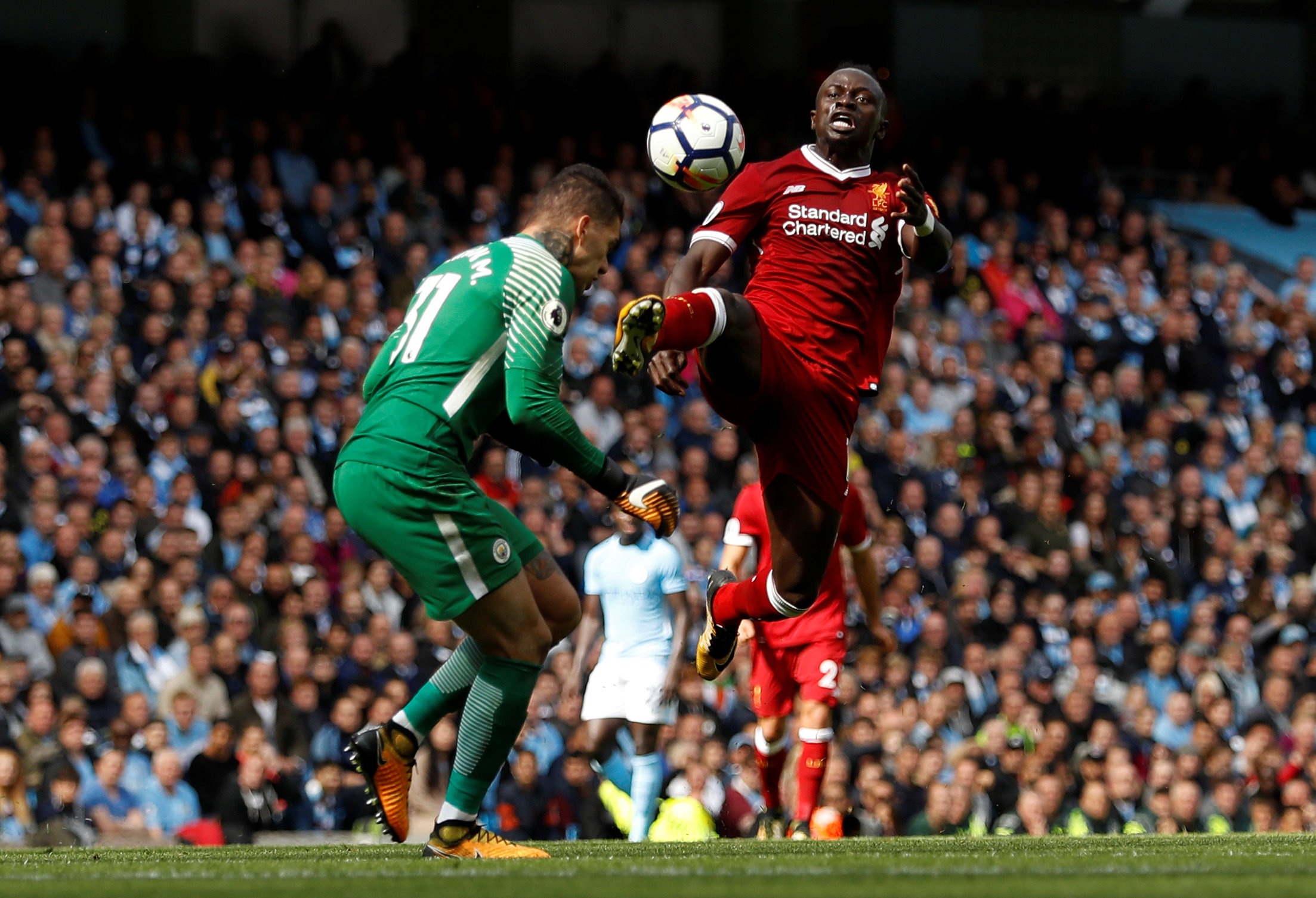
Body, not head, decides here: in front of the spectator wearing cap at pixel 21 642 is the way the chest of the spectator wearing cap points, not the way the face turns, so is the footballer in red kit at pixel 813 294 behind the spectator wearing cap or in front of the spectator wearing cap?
in front

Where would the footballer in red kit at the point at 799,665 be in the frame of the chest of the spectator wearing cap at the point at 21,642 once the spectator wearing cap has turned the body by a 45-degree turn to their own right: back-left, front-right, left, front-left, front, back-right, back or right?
left

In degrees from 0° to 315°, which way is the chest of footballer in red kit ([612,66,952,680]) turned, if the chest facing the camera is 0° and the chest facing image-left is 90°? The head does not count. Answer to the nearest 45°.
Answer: approximately 0°

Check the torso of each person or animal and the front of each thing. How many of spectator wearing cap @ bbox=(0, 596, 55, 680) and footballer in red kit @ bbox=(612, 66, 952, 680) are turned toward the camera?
2

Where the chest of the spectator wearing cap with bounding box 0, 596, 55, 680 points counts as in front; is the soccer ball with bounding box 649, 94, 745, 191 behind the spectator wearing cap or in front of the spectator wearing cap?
in front
